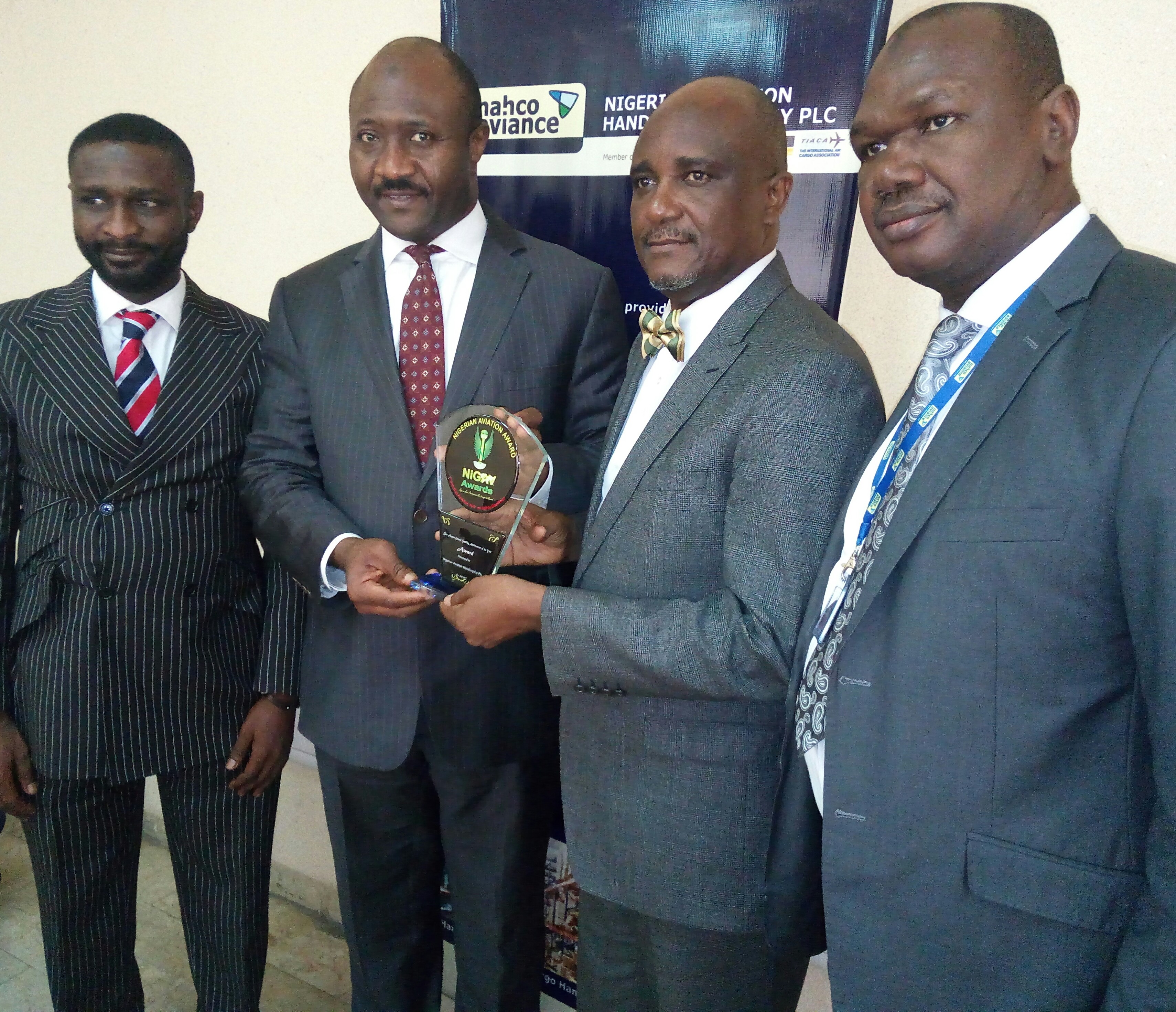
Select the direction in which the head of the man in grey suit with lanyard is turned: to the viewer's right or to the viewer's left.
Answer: to the viewer's left

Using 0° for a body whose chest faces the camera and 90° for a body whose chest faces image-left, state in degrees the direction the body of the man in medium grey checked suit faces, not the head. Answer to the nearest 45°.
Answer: approximately 45°

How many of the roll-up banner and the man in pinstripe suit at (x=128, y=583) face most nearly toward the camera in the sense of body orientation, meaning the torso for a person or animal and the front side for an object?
2

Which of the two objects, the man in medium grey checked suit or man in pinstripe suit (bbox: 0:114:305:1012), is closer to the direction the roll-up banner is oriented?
the man in medium grey checked suit

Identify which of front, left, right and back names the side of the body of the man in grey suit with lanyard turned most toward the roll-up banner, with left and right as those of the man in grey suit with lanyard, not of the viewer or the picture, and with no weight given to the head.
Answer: right

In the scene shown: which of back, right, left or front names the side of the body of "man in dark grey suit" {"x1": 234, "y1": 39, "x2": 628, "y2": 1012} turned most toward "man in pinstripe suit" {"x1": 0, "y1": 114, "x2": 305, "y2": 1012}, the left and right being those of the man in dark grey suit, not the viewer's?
right

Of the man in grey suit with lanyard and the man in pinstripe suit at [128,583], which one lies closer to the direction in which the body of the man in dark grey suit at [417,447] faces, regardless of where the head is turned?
the man in grey suit with lanyard

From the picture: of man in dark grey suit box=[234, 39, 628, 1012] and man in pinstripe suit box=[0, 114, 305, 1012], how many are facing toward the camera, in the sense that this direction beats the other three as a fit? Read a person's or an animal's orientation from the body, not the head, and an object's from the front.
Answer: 2
